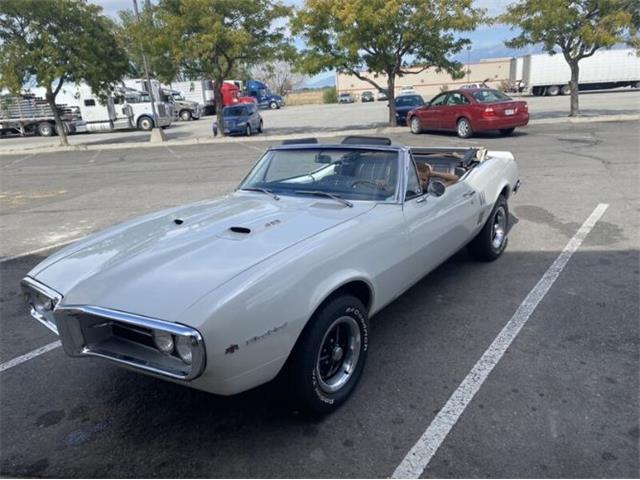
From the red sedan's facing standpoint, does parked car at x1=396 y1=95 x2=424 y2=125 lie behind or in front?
in front

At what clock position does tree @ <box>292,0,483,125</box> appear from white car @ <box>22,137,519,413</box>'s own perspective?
The tree is roughly at 5 o'clock from the white car.

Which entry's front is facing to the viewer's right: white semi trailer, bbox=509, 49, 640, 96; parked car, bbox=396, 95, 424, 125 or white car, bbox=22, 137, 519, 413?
the white semi trailer

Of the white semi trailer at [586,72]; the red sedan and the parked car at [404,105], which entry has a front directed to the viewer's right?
the white semi trailer

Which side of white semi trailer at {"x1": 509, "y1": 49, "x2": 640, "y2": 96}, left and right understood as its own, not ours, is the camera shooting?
right

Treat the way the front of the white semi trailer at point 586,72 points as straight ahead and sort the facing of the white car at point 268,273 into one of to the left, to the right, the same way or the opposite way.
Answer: to the right

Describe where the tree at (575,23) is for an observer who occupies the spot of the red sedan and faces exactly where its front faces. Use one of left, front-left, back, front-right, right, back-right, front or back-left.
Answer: right

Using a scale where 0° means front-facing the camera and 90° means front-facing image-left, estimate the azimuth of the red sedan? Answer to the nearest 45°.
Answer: approximately 135°

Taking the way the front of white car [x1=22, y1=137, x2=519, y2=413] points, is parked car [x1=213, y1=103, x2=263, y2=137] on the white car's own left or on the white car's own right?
on the white car's own right

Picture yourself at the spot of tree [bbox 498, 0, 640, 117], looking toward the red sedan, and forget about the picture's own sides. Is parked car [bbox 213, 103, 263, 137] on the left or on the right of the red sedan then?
right

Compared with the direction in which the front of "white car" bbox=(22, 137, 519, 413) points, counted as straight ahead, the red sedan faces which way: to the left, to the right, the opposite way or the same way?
to the right
